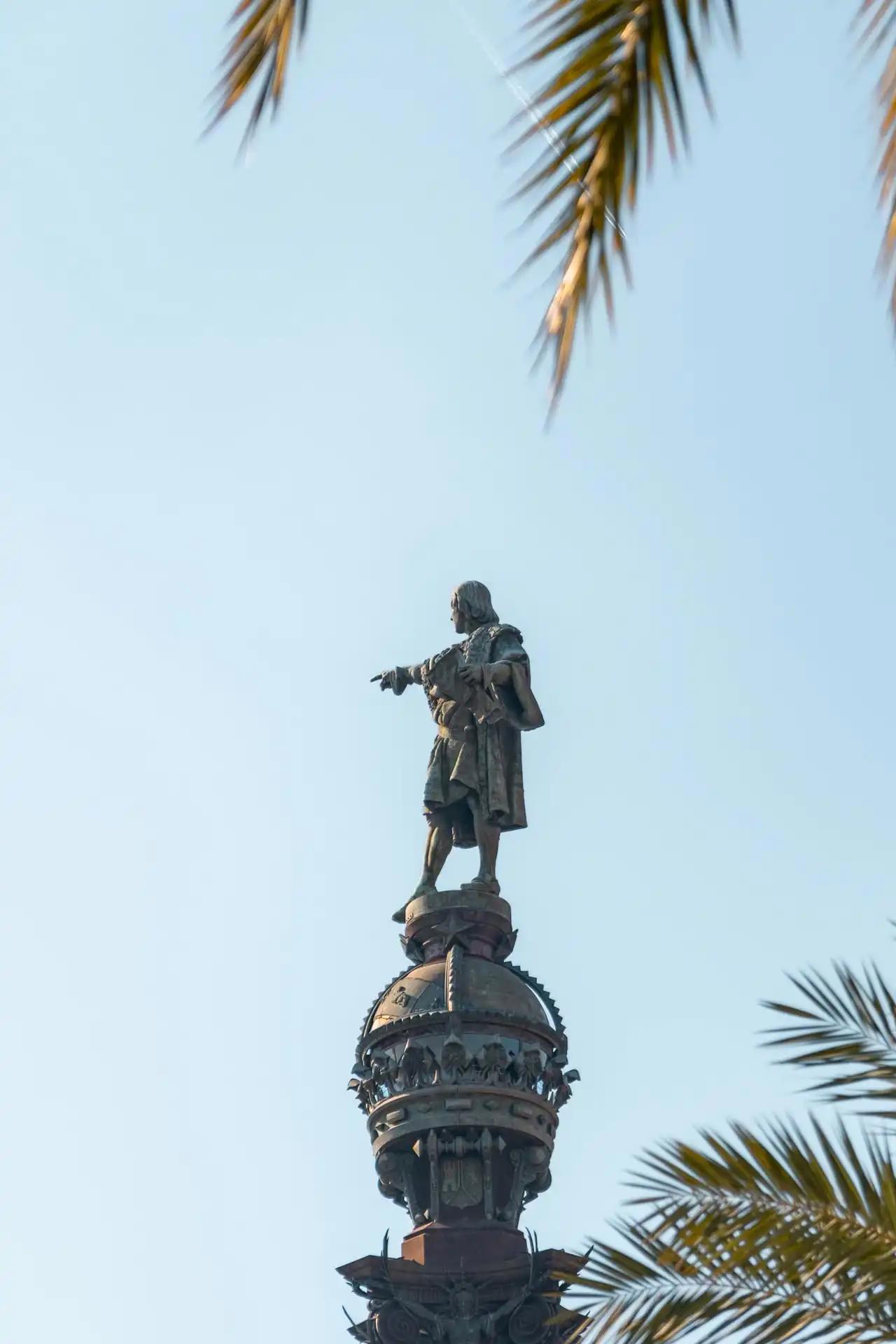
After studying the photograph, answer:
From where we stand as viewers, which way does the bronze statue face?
facing the viewer and to the left of the viewer
